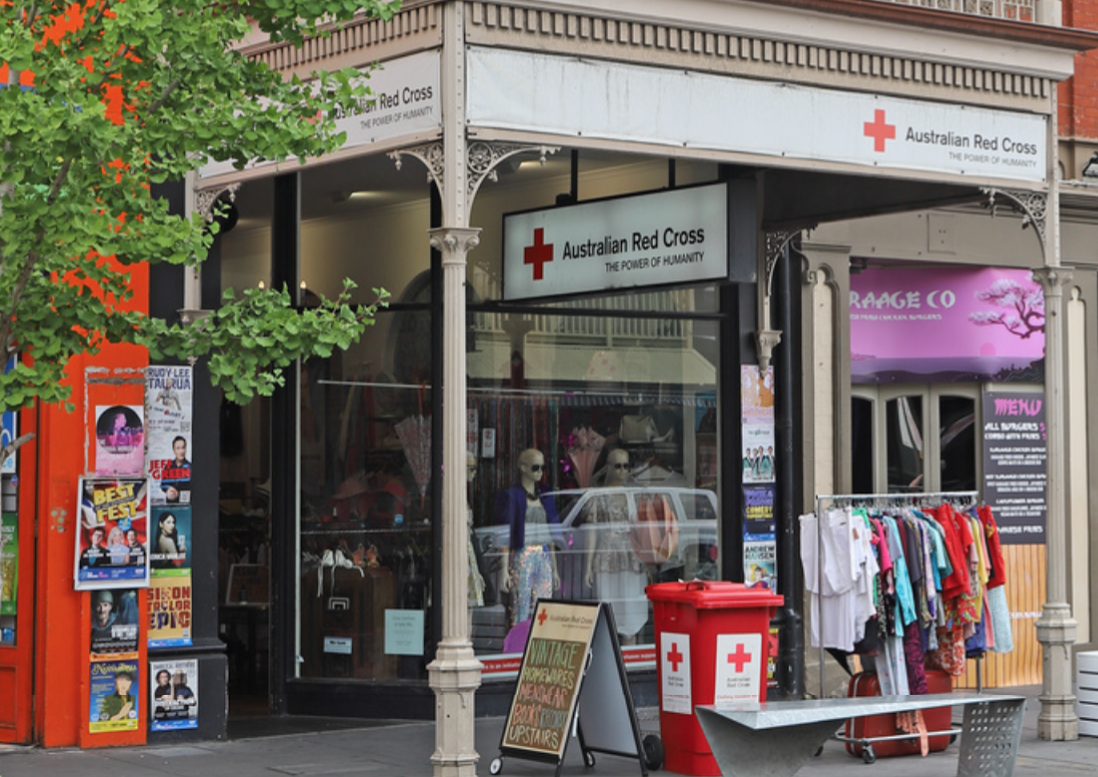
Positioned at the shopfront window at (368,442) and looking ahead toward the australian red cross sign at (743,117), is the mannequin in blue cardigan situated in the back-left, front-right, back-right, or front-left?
front-left

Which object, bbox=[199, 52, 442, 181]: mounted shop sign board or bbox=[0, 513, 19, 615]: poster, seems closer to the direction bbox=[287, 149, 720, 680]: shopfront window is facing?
the mounted shop sign board

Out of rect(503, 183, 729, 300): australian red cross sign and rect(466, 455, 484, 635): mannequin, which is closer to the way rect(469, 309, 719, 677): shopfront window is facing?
the australian red cross sign

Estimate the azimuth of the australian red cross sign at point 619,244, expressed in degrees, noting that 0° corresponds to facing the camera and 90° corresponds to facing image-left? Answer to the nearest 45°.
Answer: approximately 45°

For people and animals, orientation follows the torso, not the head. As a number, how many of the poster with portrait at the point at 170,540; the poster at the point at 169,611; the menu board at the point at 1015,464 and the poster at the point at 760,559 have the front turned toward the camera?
4

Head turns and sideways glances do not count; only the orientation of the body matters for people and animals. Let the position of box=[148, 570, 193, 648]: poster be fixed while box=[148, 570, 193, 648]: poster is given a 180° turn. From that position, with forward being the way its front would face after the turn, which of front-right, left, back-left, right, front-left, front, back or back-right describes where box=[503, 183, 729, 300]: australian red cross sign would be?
right

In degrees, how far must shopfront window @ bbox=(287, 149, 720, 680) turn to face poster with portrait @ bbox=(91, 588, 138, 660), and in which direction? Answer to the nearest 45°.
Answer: approximately 45° to its right

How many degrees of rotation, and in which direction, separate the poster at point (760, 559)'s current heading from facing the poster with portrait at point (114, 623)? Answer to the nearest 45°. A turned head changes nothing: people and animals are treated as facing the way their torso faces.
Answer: approximately 45° to its right

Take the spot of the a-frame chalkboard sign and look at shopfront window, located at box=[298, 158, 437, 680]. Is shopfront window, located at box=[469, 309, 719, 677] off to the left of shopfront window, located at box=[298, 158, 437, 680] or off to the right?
right

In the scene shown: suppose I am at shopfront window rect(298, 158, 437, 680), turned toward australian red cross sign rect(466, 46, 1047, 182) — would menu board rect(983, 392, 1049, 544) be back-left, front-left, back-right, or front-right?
front-left

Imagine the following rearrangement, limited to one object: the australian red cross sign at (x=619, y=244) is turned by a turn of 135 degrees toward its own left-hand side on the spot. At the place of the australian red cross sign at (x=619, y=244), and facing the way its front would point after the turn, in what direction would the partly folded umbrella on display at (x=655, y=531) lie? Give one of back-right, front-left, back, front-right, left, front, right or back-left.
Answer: left

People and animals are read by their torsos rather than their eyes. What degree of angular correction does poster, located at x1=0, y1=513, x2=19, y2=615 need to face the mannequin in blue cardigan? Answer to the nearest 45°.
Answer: approximately 90° to its left

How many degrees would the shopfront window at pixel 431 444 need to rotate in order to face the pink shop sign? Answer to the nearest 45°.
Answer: approximately 135° to its left

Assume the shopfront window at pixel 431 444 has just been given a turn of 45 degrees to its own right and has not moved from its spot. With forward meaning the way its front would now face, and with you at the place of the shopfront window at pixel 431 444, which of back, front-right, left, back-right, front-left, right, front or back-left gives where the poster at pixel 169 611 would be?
front

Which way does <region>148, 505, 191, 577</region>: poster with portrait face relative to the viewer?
toward the camera

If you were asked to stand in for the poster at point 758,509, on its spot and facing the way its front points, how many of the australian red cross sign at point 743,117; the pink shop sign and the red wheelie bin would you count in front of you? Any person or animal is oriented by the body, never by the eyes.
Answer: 2

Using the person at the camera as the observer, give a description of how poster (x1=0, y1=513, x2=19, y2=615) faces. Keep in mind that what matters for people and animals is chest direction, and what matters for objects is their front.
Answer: facing the viewer

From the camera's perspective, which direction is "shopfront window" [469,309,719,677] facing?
toward the camera
